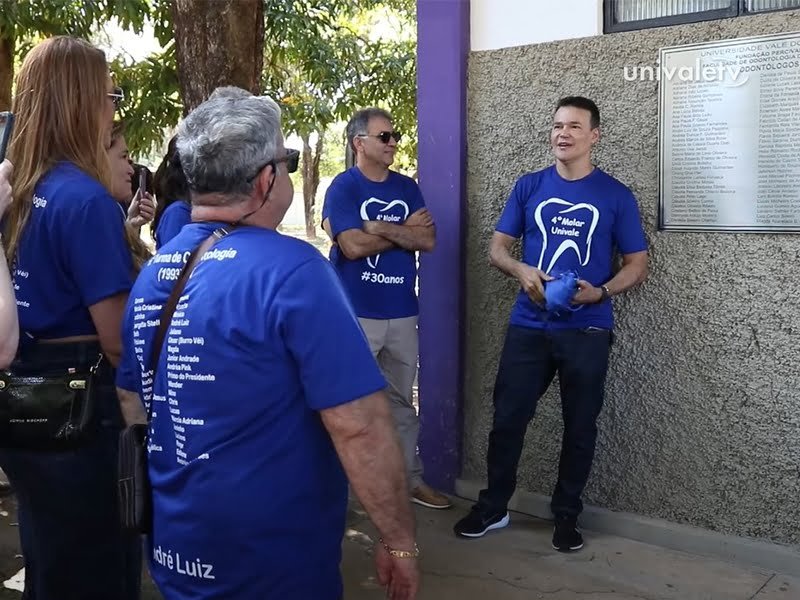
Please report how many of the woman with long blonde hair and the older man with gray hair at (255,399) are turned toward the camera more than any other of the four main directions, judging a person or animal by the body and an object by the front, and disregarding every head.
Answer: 0

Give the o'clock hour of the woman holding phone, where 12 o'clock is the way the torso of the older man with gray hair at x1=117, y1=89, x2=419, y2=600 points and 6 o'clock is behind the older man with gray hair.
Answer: The woman holding phone is roughly at 10 o'clock from the older man with gray hair.

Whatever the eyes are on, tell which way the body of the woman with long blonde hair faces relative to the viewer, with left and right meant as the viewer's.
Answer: facing away from the viewer and to the right of the viewer

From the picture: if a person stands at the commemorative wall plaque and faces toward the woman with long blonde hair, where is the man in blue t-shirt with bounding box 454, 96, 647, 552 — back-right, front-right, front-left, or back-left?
front-right

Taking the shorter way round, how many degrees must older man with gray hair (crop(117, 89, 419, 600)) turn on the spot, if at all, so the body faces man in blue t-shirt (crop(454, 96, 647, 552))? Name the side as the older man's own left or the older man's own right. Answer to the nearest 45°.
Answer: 0° — they already face them

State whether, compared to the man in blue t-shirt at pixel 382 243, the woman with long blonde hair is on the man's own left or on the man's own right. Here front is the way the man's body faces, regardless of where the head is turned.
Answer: on the man's own right

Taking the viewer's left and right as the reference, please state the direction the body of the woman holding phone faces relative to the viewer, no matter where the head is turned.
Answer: facing to the right of the viewer

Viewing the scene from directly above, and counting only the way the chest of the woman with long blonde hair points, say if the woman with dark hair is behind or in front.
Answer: in front

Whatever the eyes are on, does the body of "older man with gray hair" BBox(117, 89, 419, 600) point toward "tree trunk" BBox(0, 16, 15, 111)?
no

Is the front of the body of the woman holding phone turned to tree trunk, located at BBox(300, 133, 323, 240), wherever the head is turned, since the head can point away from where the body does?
no

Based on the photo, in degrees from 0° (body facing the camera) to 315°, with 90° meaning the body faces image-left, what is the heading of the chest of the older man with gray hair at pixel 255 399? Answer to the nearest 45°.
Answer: approximately 225°

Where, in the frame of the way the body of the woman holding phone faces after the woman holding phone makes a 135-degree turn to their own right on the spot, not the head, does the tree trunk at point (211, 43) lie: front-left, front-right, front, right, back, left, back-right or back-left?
back-right

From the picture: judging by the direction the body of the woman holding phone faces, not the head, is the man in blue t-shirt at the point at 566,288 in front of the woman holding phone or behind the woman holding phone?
in front

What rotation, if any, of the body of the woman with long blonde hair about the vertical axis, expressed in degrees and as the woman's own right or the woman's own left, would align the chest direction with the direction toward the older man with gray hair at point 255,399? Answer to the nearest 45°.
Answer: approximately 90° to the woman's own right
